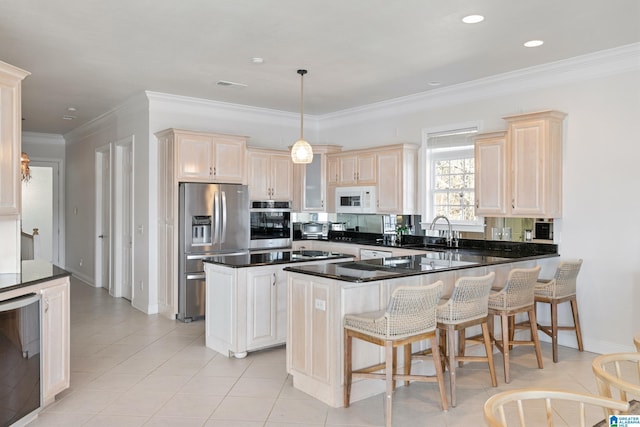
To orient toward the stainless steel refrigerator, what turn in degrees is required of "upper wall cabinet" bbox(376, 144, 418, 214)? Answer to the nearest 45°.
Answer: approximately 45° to its right

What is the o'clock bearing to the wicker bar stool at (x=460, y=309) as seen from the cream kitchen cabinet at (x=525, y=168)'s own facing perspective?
The wicker bar stool is roughly at 11 o'clock from the cream kitchen cabinet.

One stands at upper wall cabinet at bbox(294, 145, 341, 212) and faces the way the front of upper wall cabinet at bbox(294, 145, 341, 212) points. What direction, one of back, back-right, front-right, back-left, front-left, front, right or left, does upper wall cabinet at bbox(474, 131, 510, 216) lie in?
front-left

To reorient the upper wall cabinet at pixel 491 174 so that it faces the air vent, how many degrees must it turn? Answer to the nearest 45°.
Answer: approximately 45° to its right

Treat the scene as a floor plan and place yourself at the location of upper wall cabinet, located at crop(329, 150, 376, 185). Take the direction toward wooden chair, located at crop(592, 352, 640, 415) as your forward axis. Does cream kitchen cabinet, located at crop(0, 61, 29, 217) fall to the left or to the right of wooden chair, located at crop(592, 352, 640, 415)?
right

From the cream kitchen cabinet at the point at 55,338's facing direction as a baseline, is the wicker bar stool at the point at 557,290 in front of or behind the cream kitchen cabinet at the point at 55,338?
in front

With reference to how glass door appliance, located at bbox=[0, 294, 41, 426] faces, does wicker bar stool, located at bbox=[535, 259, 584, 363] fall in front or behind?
in front

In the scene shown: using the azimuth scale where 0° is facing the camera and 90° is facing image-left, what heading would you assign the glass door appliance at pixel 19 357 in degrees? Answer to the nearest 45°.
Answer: approximately 315°
